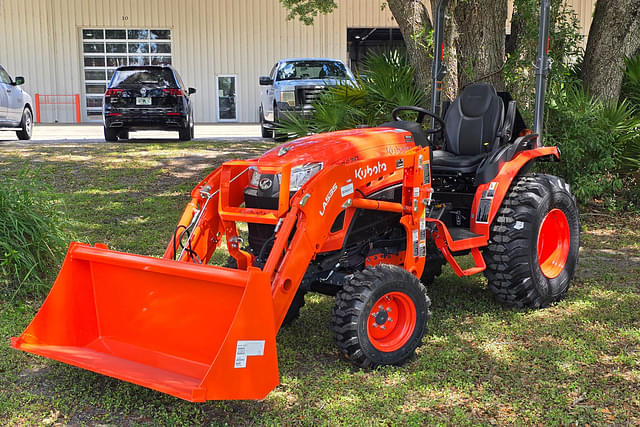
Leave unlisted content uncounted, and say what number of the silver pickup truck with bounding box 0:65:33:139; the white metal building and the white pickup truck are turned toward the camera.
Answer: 2

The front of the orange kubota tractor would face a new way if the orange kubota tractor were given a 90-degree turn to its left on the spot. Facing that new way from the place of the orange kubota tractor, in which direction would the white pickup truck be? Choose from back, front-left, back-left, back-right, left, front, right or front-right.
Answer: back-left

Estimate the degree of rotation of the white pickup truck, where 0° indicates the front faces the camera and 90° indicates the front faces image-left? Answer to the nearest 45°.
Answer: approximately 0°

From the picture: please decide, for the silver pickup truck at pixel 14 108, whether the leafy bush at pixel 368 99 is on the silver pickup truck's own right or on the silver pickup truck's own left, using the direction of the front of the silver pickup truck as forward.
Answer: on the silver pickup truck's own right

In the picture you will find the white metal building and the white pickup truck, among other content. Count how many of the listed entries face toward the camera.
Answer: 2

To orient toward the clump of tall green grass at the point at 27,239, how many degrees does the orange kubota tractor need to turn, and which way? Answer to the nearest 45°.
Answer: approximately 90° to its right

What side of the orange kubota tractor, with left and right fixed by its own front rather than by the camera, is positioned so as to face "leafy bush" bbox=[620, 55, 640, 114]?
back

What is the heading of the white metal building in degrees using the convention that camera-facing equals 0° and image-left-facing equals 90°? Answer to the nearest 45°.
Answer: approximately 0°

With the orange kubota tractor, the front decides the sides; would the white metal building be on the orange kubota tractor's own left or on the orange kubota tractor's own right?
on the orange kubota tractor's own right

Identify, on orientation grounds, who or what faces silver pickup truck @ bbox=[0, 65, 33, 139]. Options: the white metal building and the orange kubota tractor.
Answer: the white metal building

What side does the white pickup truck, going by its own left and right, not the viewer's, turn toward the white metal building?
back
